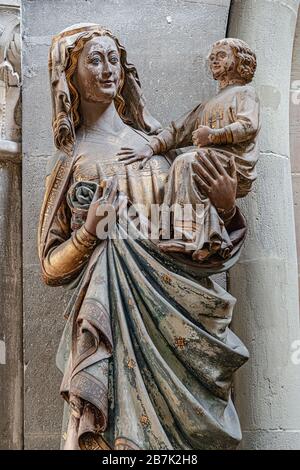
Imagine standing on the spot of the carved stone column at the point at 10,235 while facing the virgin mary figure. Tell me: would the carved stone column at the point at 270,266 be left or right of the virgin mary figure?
left

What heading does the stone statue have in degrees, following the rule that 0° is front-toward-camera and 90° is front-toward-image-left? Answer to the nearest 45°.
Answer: approximately 45°

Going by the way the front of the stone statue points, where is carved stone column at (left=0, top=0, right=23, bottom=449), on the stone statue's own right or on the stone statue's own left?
on the stone statue's own right
